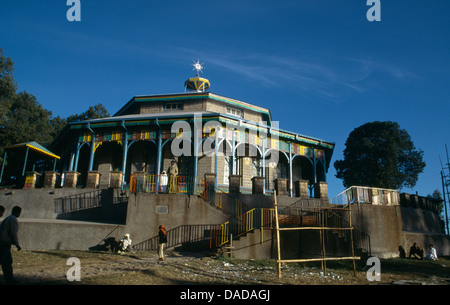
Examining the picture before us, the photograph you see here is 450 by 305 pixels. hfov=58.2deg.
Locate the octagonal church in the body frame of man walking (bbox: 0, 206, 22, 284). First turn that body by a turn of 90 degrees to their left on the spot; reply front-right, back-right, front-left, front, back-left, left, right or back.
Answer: front-right

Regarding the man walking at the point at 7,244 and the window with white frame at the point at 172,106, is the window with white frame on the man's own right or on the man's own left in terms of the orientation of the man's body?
on the man's own left

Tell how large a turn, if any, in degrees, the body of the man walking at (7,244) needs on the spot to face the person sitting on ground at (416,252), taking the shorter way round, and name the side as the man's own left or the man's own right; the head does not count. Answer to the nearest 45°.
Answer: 0° — they already face them

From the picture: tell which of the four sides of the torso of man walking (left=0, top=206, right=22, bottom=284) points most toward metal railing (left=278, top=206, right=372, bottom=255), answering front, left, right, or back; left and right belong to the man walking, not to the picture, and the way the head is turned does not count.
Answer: front

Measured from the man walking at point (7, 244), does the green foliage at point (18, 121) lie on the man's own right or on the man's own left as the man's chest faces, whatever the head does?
on the man's own left

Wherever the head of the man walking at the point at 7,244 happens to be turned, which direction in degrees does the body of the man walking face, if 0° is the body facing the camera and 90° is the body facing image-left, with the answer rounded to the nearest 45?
approximately 270°

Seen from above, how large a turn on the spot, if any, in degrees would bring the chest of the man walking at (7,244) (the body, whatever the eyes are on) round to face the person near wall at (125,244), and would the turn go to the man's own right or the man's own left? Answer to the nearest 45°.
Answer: approximately 45° to the man's own left

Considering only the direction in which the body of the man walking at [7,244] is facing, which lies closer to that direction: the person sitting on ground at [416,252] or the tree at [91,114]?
the person sitting on ground

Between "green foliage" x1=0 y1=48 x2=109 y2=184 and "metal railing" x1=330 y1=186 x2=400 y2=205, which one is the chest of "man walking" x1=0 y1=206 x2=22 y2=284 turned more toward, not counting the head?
the metal railing

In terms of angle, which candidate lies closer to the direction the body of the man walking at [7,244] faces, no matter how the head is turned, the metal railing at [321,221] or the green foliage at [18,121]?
the metal railing
